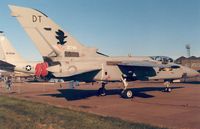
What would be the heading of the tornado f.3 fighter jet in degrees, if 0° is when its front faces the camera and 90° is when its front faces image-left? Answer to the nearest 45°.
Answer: approximately 225°
